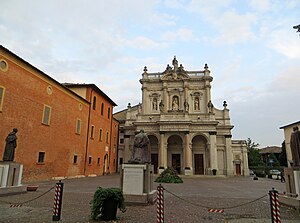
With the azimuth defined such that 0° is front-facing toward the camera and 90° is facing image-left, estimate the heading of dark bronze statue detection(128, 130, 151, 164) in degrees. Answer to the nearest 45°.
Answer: approximately 45°

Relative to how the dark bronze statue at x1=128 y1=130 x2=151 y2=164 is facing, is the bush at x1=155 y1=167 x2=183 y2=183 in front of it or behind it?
behind

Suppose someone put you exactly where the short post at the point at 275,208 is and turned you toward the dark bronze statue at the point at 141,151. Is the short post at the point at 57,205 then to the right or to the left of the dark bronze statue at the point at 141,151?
left

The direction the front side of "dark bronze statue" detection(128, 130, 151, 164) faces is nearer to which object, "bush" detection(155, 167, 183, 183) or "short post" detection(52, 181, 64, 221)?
the short post

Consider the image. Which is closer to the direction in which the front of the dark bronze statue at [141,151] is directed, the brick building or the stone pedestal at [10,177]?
the stone pedestal

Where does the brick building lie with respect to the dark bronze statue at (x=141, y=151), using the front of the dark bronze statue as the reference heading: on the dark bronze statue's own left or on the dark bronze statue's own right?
on the dark bronze statue's own right

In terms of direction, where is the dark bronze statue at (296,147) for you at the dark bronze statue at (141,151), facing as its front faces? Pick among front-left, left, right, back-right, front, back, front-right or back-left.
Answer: back-left

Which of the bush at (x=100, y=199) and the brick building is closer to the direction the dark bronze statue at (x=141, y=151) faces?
the bush

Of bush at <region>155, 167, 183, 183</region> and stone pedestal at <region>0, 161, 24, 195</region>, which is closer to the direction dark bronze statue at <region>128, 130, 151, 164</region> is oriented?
the stone pedestal

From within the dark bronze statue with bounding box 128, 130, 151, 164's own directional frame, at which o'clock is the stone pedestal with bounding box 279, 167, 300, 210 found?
The stone pedestal is roughly at 8 o'clock from the dark bronze statue.

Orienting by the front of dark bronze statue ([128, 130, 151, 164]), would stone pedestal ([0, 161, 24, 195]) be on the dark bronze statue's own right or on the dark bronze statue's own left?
on the dark bronze statue's own right
